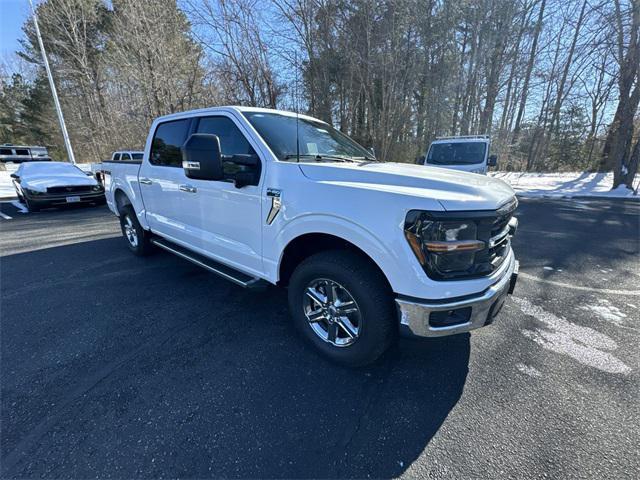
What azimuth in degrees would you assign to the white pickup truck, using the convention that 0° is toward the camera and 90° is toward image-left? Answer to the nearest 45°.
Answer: approximately 315°

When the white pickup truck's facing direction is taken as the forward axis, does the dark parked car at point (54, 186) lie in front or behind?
behind

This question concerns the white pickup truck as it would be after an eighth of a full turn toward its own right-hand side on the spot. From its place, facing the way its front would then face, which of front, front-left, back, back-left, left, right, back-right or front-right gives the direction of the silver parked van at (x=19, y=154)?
back-right
